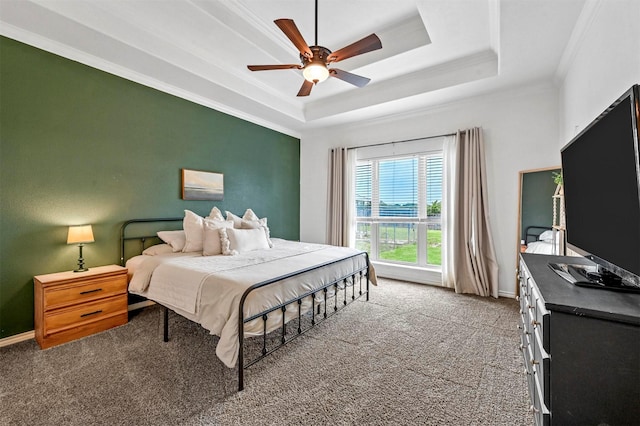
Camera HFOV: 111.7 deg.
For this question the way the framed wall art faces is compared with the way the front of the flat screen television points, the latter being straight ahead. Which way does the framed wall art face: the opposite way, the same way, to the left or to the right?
the opposite way

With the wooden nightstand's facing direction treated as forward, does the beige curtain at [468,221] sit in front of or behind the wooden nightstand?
in front

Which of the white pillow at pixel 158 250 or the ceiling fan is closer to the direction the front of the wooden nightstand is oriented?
the ceiling fan

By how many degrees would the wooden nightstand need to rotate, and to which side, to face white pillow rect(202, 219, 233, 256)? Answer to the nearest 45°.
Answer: approximately 45° to its left

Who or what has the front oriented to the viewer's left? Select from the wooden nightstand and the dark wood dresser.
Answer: the dark wood dresser

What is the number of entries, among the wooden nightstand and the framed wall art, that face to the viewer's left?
0

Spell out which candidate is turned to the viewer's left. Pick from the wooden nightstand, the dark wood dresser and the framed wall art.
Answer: the dark wood dresser

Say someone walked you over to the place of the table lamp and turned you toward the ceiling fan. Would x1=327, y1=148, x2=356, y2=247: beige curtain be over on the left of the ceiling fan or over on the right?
left

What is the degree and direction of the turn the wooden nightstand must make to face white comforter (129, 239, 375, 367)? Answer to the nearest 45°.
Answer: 0° — it already faces it

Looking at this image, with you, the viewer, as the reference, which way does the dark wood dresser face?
facing to the left of the viewer

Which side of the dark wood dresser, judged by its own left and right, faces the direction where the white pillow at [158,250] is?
front

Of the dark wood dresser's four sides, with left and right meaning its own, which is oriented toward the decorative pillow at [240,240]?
front
